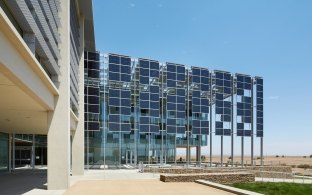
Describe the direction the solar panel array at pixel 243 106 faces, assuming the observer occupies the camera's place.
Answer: facing the viewer and to the right of the viewer

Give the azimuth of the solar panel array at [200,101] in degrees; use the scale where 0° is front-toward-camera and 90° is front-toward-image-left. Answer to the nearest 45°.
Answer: approximately 0°

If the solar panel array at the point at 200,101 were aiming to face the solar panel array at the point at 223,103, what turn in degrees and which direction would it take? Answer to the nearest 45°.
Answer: approximately 135° to its left

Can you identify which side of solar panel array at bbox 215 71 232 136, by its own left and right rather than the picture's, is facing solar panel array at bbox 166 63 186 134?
right

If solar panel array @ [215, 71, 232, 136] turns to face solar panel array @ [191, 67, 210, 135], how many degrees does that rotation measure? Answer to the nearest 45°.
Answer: approximately 90° to its right

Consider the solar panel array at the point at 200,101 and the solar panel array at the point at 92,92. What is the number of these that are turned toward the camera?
2

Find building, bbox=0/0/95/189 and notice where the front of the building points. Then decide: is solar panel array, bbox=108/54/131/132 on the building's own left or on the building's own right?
on the building's own left

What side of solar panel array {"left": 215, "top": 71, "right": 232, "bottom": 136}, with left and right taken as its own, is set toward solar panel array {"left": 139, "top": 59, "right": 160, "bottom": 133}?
right

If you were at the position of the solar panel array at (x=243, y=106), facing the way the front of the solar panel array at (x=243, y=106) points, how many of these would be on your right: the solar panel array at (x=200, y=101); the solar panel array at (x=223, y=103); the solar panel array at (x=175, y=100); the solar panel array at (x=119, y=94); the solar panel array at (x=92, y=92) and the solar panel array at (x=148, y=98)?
6

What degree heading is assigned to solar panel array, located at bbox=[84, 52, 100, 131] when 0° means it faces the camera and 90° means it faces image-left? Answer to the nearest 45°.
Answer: approximately 0°

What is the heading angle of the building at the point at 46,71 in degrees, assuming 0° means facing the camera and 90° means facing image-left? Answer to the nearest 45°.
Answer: approximately 315°

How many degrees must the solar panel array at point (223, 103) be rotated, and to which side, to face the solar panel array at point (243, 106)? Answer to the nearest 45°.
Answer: approximately 90° to its left
